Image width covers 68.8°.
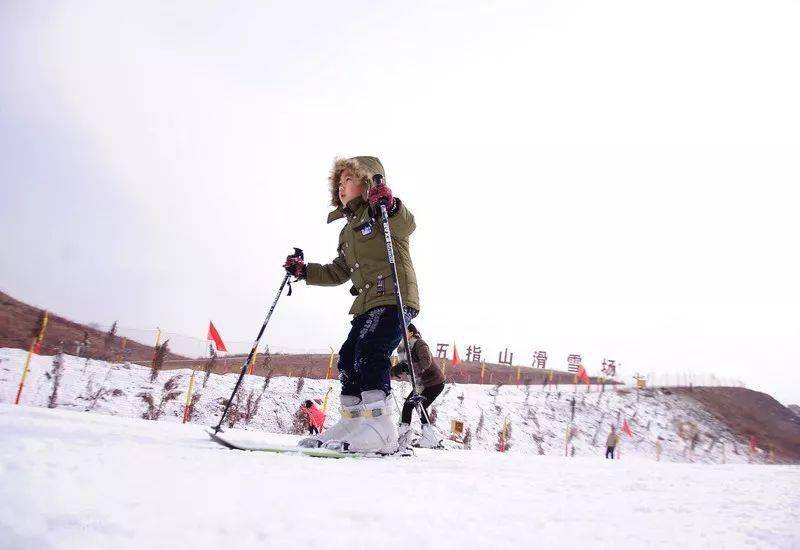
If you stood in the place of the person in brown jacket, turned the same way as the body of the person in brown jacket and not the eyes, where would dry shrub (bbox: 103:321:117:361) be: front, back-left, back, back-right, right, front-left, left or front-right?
front-right

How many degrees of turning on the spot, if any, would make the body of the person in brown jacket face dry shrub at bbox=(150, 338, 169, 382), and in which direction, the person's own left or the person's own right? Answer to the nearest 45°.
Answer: approximately 45° to the person's own right

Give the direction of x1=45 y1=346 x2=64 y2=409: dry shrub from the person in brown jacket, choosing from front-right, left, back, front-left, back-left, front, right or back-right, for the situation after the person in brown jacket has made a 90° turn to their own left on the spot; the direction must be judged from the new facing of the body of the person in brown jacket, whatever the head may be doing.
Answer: back-right

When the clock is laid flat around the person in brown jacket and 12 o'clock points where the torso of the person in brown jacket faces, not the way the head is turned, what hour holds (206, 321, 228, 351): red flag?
The red flag is roughly at 2 o'clock from the person in brown jacket.

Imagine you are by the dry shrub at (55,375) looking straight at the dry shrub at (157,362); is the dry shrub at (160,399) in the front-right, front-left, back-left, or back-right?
front-right

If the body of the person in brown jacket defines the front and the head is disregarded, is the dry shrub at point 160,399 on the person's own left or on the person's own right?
on the person's own right

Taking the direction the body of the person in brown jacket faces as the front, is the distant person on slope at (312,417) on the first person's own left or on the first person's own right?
on the first person's own right

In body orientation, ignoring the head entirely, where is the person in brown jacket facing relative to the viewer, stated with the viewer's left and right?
facing to the left of the viewer
